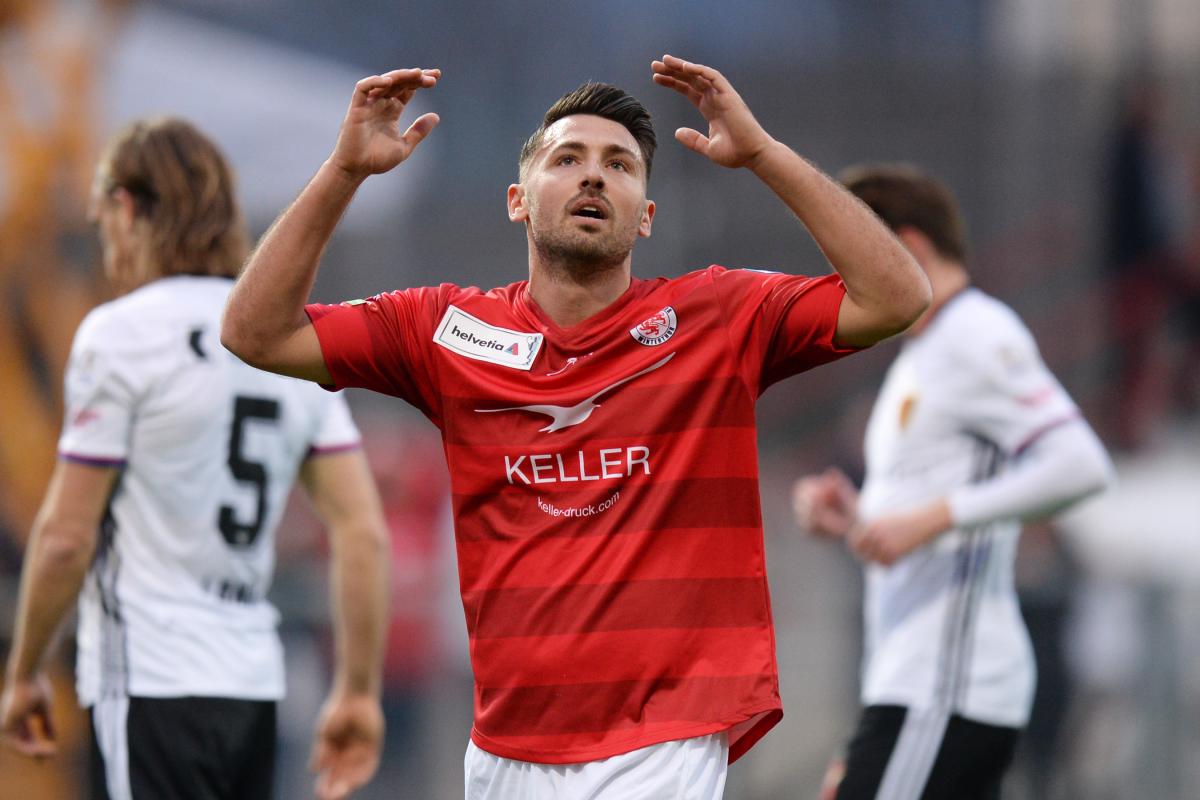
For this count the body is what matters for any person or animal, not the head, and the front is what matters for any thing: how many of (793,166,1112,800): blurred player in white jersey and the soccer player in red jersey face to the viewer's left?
1

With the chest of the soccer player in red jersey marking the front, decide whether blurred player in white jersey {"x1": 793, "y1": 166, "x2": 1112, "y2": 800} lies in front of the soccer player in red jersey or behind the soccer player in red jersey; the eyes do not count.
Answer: behind

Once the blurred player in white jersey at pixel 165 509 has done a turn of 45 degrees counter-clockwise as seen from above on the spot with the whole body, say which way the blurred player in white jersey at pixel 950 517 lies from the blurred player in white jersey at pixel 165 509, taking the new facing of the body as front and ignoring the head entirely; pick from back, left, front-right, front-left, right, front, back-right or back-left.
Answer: back

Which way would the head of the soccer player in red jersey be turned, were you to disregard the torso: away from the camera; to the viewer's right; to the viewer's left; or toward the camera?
toward the camera

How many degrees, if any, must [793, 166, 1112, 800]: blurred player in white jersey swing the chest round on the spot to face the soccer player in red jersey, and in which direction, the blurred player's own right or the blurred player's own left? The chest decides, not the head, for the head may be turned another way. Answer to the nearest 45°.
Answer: approximately 45° to the blurred player's own left

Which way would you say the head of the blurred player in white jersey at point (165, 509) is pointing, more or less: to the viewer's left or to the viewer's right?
to the viewer's left

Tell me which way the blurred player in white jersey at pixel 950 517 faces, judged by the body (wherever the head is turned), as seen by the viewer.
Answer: to the viewer's left

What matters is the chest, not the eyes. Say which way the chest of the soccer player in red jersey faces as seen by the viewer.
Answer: toward the camera

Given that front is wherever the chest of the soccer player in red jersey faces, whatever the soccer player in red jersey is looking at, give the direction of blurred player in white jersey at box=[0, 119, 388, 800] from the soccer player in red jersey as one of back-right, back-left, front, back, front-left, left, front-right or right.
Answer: back-right

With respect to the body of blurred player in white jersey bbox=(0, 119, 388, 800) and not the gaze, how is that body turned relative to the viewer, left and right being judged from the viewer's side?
facing away from the viewer and to the left of the viewer

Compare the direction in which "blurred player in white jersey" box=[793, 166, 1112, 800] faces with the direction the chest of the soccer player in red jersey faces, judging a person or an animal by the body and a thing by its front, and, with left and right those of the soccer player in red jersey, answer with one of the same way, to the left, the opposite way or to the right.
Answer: to the right

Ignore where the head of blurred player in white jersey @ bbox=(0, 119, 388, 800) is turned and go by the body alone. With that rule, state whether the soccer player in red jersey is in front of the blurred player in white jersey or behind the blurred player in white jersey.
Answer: behind
